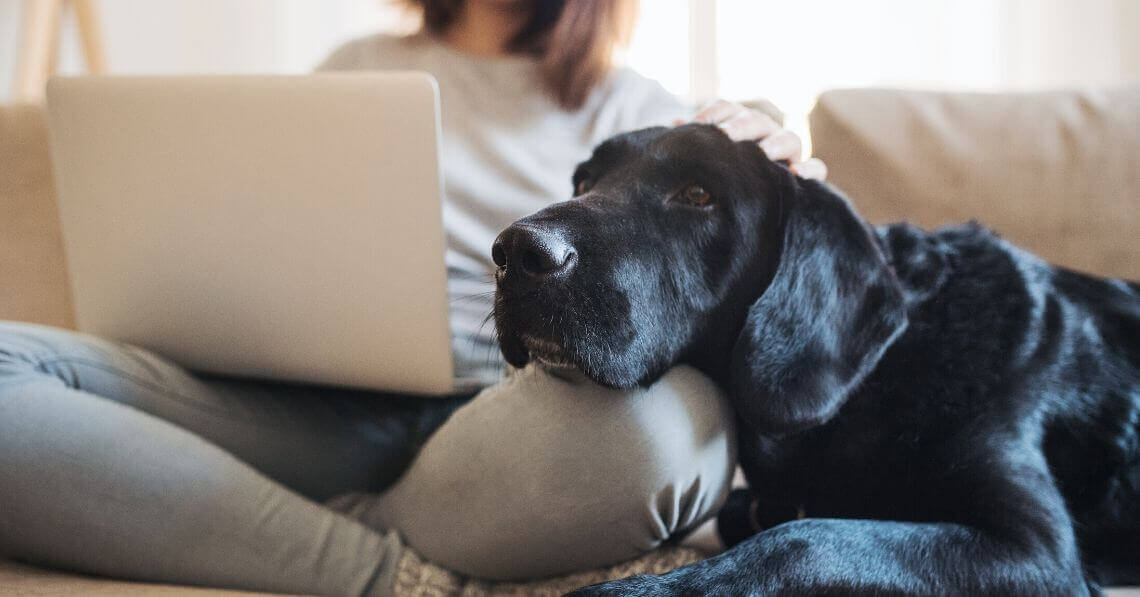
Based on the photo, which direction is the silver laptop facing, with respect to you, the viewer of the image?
facing away from the viewer and to the right of the viewer

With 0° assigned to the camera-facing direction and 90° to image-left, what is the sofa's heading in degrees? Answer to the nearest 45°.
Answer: approximately 0°

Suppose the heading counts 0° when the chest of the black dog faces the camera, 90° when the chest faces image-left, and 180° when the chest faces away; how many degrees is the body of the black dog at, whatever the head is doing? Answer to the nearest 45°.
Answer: approximately 45°
